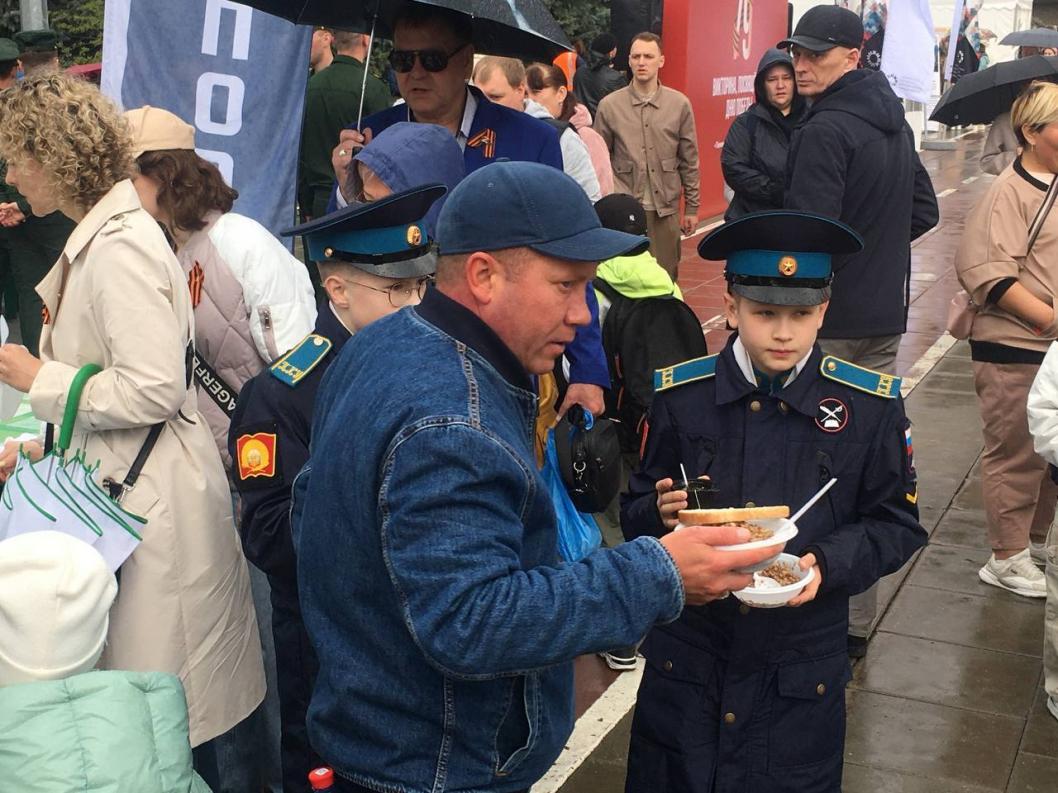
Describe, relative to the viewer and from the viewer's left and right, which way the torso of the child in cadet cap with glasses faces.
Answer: facing the viewer and to the right of the viewer

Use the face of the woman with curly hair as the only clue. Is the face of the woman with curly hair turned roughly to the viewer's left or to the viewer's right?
to the viewer's left

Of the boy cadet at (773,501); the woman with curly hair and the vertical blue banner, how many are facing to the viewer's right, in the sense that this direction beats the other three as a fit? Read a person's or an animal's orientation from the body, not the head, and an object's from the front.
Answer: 0

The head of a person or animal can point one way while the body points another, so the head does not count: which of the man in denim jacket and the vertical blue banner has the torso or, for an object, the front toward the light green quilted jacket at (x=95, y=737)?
the vertical blue banner

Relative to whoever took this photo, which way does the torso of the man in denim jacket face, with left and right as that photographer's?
facing to the right of the viewer

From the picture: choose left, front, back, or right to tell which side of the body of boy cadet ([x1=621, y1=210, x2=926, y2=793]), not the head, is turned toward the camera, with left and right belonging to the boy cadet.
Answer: front

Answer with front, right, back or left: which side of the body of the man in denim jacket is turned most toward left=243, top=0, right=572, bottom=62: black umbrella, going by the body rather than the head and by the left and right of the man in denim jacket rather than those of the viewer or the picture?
left

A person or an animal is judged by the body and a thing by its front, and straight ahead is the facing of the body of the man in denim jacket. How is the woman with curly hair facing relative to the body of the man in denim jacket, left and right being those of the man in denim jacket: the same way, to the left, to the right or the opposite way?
the opposite way

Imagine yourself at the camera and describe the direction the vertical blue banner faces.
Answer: facing the viewer

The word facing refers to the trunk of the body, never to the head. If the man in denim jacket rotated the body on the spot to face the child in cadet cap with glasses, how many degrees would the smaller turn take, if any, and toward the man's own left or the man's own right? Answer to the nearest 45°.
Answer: approximately 90° to the man's own left

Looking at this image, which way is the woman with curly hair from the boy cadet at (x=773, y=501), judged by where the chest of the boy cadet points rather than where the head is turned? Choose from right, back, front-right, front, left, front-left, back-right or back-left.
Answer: right

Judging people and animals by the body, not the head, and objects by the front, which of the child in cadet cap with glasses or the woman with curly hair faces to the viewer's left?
the woman with curly hair

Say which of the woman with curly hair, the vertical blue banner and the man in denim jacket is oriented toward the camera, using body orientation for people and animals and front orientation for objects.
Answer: the vertical blue banner

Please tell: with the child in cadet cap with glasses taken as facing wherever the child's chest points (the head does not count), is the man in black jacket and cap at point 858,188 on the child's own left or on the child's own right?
on the child's own left
